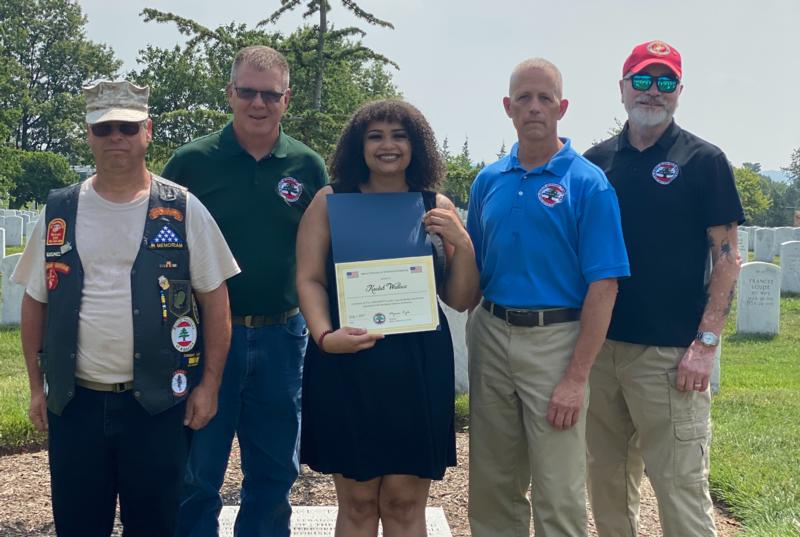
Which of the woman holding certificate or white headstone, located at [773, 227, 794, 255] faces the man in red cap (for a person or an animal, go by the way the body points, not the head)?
the white headstone

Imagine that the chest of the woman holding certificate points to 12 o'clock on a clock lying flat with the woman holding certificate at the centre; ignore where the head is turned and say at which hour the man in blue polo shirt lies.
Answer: The man in blue polo shirt is roughly at 9 o'clock from the woman holding certificate.

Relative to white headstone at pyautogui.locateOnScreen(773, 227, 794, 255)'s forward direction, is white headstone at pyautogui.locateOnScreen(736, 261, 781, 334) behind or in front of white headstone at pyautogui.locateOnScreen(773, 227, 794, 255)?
in front

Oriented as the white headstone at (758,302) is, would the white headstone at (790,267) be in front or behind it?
behind

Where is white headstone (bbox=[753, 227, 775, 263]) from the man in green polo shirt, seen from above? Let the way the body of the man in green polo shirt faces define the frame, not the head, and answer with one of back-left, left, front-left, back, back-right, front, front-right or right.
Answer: back-left

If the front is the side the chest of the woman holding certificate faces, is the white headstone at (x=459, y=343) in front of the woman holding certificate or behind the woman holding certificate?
behind

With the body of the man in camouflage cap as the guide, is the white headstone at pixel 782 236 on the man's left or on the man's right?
on the man's left

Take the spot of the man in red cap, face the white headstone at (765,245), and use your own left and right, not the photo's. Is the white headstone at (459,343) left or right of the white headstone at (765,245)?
left

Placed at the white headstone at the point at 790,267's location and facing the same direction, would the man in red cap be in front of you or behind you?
in front

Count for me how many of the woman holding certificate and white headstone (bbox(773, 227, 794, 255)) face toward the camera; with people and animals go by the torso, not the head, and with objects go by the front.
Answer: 2

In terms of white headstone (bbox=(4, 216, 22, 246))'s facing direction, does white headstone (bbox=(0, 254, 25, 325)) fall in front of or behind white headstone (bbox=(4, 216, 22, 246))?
in front
